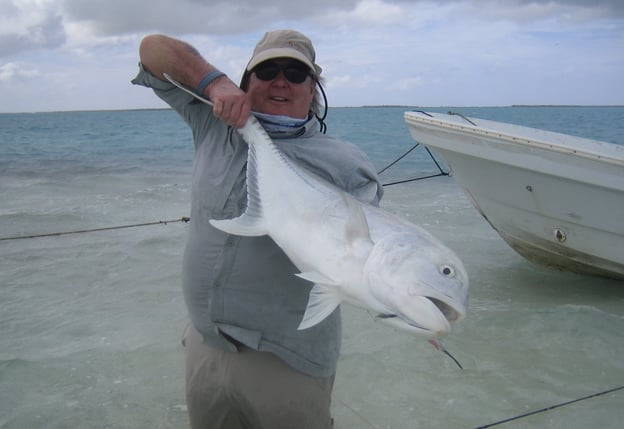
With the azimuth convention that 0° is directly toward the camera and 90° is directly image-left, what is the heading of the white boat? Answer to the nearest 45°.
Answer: approximately 90°

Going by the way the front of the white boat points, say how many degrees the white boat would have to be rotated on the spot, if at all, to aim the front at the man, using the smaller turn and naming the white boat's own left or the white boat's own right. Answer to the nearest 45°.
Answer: approximately 90° to the white boat's own left
